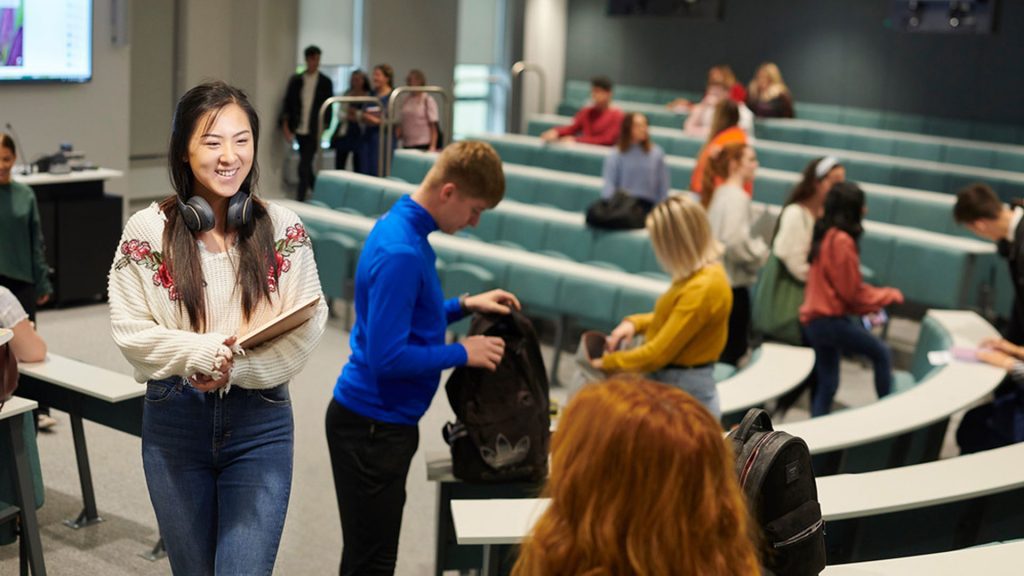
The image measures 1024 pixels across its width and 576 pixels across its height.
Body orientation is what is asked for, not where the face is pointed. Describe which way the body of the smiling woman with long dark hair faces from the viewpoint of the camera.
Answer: toward the camera

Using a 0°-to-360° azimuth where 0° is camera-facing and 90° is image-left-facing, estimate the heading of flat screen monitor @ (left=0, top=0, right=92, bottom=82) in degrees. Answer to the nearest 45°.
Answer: approximately 0°

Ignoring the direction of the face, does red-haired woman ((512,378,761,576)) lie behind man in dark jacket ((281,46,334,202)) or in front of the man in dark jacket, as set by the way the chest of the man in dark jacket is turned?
in front

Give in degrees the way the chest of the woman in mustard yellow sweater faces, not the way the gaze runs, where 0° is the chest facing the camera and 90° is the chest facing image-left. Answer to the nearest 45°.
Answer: approximately 90°

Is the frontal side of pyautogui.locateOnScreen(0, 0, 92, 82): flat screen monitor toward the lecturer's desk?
yes

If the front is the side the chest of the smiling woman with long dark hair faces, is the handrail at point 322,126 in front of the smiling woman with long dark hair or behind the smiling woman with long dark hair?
behind

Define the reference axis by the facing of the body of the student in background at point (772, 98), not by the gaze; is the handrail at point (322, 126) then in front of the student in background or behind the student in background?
in front

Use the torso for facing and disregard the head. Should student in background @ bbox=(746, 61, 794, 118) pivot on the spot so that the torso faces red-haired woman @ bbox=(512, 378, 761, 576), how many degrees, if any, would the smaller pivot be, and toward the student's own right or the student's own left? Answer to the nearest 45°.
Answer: approximately 45° to the student's own left
